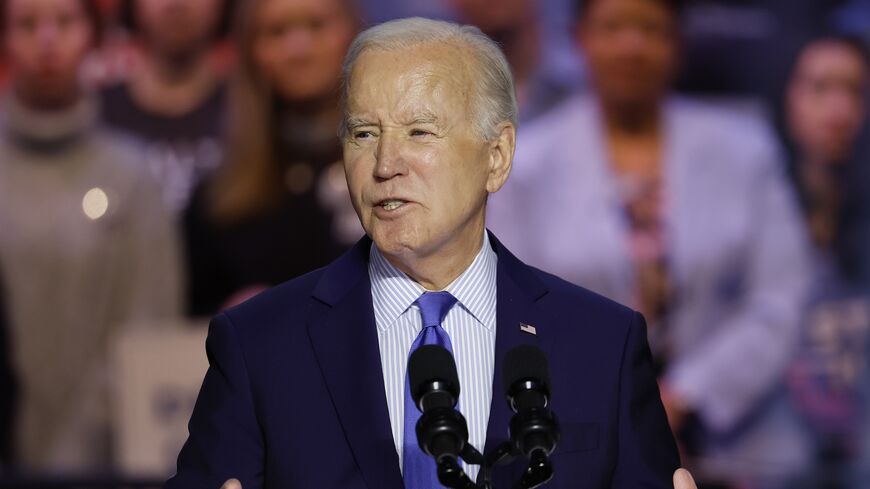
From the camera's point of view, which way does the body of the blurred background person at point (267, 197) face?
toward the camera

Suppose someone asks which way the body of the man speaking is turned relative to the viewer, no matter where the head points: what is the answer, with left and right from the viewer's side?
facing the viewer

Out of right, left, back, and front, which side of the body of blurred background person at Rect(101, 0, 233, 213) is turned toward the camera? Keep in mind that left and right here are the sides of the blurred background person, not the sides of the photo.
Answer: front

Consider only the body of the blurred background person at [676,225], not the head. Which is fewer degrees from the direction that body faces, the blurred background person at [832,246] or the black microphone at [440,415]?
the black microphone

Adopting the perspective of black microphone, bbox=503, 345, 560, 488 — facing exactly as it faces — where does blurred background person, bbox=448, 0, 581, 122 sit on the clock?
The blurred background person is roughly at 12 o'clock from the black microphone.

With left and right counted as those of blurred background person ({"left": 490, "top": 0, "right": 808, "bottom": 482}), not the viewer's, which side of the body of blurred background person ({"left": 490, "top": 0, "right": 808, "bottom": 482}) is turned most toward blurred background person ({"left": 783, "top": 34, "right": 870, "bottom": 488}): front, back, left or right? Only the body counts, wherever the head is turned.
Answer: left

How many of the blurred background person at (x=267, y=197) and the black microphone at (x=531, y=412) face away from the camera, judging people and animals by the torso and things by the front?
1

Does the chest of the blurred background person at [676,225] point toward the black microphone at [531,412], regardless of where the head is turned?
yes

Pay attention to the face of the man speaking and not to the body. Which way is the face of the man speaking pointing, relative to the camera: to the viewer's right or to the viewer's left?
to the viewer's left

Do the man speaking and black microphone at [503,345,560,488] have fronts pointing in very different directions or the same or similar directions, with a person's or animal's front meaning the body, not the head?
very different directions

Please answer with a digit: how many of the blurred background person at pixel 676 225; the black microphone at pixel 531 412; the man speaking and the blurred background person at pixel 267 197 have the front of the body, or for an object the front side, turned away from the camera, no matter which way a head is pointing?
1

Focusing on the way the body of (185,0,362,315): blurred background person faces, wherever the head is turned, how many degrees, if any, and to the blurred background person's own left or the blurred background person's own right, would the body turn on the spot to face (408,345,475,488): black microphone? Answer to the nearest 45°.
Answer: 0° — they already face it

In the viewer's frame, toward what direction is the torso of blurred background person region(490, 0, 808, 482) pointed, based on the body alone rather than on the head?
toward the camera

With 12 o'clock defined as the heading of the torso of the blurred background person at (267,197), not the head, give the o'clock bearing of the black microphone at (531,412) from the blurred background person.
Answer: The black microphone is roughly at 12 o'clock from the blurred background person.

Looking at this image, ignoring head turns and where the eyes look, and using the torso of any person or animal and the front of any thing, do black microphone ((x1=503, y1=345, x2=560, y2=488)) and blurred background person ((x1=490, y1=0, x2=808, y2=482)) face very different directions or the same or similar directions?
very different directions
